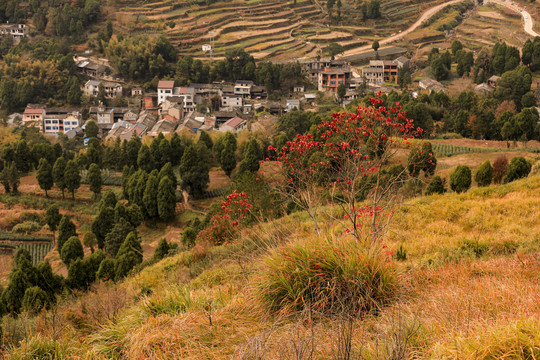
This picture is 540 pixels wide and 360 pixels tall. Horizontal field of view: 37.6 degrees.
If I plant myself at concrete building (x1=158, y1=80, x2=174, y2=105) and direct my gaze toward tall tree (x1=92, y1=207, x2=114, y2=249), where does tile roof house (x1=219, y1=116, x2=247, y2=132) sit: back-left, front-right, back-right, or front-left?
front-left

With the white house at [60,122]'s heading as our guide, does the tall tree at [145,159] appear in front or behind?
in front

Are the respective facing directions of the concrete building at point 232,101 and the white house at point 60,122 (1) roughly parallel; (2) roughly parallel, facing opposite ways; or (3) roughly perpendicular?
roughly parallel

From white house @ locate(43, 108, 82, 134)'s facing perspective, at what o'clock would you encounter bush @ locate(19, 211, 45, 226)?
The bush is roughly at 12 o'clock from the white house.

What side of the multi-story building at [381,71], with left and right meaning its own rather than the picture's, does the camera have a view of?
front

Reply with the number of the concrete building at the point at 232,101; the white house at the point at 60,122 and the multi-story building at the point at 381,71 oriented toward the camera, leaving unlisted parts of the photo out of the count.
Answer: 3

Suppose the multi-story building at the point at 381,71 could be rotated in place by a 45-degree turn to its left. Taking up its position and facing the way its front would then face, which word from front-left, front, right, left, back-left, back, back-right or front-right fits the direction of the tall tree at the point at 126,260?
front-right

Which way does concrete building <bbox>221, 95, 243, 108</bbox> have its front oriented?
toward the camera

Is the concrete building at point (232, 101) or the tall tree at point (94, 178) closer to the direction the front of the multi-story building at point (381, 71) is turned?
the tall tree

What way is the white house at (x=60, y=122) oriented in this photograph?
toward the camera

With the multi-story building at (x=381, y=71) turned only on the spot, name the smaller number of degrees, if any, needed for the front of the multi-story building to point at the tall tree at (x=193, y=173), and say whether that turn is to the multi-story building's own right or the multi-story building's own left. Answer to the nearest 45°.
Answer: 0° — it already faces it

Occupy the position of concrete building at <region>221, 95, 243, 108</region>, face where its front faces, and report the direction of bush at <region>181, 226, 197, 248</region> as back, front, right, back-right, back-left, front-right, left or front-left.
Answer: front

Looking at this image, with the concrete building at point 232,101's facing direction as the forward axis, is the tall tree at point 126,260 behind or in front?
in front
